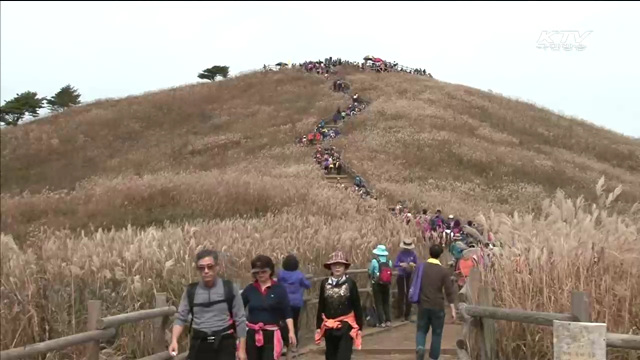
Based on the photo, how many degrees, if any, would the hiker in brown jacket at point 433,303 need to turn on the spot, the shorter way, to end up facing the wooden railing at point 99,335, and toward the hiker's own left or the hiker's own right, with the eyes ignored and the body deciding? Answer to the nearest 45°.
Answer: approximately 135° to the hiker's own left

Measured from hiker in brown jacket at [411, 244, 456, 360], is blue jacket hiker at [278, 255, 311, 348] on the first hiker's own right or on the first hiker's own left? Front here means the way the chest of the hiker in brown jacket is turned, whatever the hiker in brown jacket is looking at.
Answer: on the first hiker's own left

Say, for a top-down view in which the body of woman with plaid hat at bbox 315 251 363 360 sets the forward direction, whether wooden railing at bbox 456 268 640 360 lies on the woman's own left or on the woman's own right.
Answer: on the woman's own left

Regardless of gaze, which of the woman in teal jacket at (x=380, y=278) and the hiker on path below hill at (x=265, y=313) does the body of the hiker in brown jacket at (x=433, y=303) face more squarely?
the woman in teal jacket

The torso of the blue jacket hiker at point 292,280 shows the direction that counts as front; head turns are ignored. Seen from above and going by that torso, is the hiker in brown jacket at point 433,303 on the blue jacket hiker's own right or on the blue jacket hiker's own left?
on the blue jacket hiker's own right

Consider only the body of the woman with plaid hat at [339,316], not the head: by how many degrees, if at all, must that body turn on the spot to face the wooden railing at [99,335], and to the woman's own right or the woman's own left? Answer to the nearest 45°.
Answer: approximately 45° to the woman's own right

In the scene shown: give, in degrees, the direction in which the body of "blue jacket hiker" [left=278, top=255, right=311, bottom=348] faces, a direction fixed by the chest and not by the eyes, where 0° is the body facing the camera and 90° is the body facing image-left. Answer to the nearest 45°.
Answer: approximately 180°

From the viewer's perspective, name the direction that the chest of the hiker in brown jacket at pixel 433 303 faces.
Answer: away from the camera

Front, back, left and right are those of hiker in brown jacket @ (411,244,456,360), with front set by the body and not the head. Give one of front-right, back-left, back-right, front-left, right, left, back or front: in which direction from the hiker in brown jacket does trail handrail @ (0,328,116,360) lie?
back-left

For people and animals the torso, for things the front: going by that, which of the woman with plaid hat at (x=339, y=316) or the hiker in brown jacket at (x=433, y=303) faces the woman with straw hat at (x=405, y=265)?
the hiker in brown jacket

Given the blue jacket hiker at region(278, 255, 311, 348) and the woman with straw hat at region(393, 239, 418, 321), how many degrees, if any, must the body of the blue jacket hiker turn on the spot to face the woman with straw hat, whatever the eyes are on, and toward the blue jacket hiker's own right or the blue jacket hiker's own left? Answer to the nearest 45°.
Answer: approximately 45° to the blue jacket hiker's own right

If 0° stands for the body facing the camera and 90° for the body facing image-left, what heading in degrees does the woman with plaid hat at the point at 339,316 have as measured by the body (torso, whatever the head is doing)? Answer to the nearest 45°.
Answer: approximately 0°

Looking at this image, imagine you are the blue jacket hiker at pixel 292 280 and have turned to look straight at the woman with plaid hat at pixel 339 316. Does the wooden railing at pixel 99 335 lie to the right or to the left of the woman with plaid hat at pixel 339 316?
right

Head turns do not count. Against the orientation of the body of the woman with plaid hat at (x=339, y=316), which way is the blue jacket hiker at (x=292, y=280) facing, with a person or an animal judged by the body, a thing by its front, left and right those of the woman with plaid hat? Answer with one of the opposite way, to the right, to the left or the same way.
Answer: the opposite way

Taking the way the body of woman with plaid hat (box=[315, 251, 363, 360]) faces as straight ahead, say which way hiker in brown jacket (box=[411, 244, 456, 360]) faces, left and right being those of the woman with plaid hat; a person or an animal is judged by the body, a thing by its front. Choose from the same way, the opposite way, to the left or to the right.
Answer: the opposite way

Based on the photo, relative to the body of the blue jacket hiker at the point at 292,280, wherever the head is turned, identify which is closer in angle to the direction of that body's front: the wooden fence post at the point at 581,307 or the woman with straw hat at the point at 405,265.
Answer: the woman with straw hat
